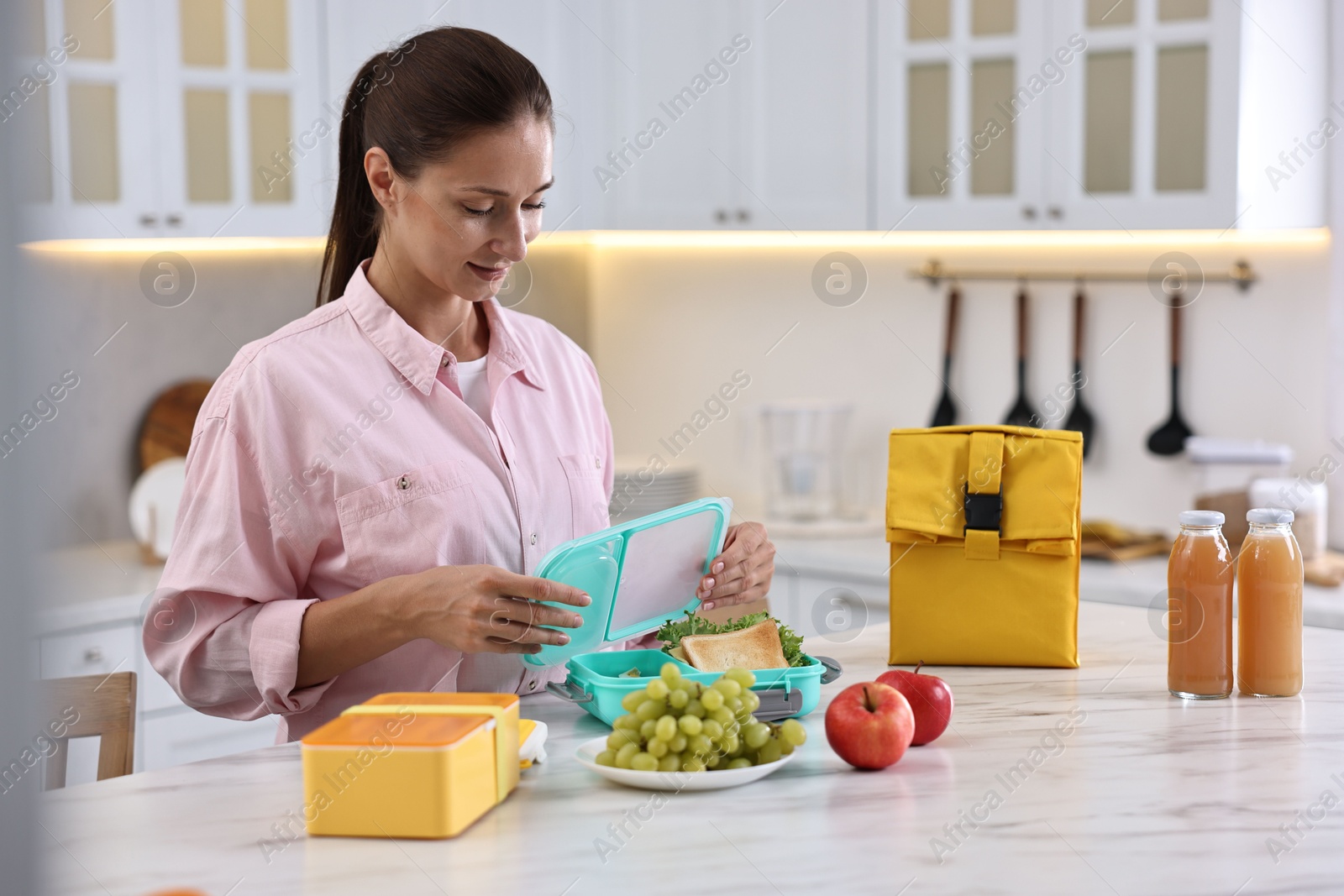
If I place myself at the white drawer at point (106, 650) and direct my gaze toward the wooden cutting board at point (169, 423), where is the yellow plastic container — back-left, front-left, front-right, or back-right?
back-right

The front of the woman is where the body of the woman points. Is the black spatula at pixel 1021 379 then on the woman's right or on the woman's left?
on the woman's left

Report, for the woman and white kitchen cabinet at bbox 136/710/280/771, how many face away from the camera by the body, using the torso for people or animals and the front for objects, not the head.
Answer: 0

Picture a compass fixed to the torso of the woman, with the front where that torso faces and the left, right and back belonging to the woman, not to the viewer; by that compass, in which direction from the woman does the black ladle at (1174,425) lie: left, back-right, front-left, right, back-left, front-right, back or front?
left

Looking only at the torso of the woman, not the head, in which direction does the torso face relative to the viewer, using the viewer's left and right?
facing the viewer and to the right of the viewer

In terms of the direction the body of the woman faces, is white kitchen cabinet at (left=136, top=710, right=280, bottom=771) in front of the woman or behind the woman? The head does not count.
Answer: behind

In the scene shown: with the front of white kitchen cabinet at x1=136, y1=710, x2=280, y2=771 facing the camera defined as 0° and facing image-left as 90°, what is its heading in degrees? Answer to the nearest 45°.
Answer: approximately 315°

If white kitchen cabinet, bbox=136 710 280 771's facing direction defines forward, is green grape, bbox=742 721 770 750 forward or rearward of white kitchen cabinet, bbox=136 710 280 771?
forward

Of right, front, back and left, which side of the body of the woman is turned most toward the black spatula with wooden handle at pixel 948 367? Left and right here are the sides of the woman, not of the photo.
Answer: left
